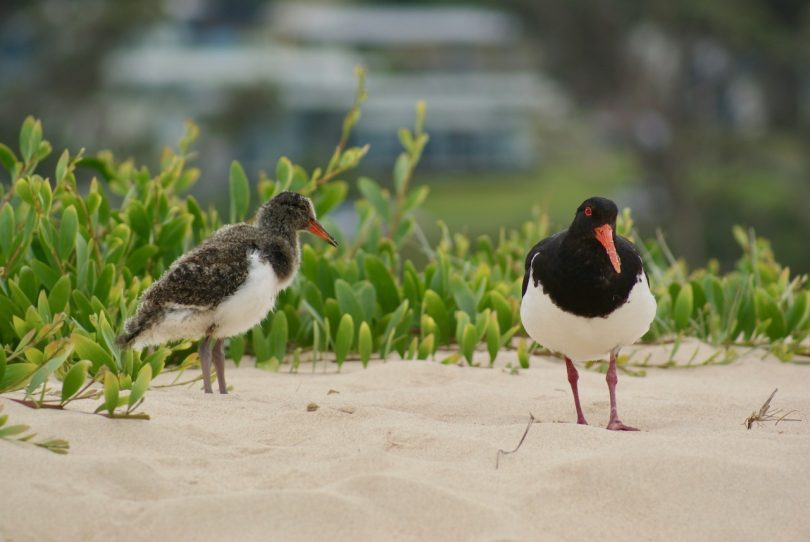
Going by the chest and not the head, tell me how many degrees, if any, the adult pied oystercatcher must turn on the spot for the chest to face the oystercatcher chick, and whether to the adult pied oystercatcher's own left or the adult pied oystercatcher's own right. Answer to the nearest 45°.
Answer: approximately 90° to the adult pied oystercatcher's own right

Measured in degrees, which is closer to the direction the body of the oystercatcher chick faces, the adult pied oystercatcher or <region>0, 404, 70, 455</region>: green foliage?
the adult pied oystercatcher

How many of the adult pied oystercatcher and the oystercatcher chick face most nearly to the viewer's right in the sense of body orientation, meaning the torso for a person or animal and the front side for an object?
1

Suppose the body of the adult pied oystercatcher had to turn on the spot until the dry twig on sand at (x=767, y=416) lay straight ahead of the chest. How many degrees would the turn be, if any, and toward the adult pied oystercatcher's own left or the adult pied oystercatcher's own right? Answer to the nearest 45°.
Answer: approximately 90° to the adult pied oystercatcher's own left

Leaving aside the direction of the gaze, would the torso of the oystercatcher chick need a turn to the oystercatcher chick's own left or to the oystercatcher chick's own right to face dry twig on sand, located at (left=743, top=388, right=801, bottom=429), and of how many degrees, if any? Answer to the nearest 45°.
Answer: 0° — it already faces it

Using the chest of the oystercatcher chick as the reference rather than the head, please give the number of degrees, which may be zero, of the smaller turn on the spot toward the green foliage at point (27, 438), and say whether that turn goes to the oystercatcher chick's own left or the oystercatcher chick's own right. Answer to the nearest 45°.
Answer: approximately 135° to the oystercatcher chick's own right

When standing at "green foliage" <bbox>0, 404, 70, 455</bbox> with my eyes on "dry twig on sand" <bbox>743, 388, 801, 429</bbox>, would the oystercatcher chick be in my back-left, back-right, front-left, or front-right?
front-left

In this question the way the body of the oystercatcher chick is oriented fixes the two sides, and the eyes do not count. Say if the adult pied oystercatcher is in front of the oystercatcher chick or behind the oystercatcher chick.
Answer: in front

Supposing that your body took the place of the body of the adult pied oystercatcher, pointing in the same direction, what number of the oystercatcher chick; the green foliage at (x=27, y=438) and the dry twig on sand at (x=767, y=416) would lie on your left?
1

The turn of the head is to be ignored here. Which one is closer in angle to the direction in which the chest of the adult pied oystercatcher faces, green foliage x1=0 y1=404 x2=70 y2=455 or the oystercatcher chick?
the green foliage

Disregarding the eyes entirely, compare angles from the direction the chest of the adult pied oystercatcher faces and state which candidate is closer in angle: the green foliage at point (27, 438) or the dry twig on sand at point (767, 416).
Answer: the green foliage

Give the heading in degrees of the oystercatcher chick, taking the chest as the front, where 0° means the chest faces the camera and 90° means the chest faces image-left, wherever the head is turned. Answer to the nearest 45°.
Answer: approximately 270°

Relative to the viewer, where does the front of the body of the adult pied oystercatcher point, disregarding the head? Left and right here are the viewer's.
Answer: facing the viewer

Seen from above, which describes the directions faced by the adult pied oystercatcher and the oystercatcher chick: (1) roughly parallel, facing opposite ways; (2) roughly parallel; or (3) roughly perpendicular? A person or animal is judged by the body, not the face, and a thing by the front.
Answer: roughly perpendicular
